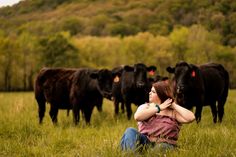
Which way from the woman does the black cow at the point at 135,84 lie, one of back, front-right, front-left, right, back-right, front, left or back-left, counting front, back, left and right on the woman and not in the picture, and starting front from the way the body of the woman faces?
back-right

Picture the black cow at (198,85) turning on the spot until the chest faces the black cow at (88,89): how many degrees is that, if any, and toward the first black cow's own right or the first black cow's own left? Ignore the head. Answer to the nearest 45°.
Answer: approximately 45° to the first black cow's own right

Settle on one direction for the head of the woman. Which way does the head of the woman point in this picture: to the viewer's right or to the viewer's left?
to the viewer's left

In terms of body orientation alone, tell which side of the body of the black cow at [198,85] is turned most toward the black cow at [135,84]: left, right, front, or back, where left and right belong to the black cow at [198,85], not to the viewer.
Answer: right

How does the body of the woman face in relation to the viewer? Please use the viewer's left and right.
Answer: facing the viewer and to the left of the viewer

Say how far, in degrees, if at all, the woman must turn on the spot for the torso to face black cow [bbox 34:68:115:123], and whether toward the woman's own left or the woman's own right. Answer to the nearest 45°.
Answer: approximately 90° to the woman's own right

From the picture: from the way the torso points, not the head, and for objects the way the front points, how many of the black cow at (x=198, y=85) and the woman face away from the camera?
0

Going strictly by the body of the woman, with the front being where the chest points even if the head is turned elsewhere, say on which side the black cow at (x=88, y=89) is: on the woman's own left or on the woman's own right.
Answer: on the woman's own right
